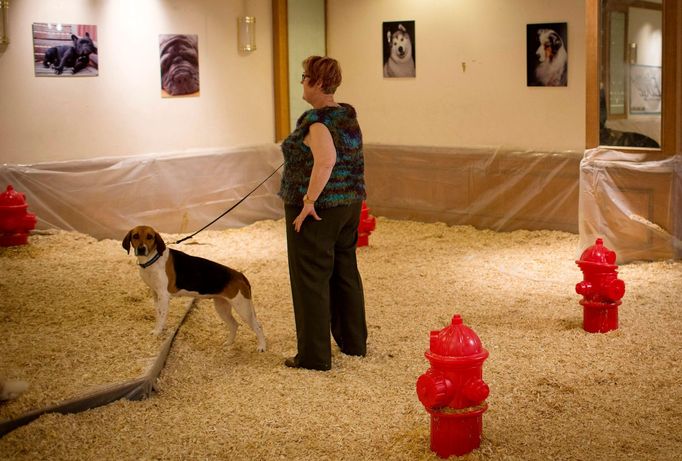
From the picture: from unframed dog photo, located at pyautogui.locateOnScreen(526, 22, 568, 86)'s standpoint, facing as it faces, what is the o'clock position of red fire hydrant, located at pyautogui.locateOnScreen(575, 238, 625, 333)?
The red fire hydrant is roughly at 12 o'clock from the unframed dog photo.

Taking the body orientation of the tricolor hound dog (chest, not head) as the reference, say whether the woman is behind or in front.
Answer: behind

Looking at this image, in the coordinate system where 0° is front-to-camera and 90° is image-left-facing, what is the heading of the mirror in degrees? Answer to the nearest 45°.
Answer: approximately 0°

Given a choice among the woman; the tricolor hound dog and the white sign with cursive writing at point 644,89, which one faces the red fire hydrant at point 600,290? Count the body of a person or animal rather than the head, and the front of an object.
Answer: the white sign with cursive writing

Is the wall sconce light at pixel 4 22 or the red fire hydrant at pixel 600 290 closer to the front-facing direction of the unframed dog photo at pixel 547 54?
the red fire hydrant

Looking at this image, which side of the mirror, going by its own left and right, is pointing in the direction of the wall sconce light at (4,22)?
right

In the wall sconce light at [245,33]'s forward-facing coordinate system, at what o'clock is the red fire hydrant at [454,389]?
The red fire hydrant is roughly at 12 o'clock from the wall sconce light.

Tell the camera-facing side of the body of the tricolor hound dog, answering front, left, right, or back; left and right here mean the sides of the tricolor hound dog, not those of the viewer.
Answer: left

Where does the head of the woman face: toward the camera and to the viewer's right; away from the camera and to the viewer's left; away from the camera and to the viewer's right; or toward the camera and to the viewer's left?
away from the camera and to the viewer's left
